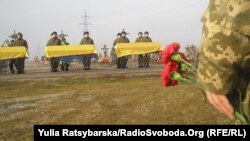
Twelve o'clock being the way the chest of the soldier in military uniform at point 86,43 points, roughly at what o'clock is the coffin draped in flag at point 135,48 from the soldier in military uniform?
The coffin draped in flag is roughly at 9 o'clock from the soldier in military uniform.

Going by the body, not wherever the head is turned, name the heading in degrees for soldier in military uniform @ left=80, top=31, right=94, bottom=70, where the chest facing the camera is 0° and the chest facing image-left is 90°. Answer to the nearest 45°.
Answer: approximately 0°

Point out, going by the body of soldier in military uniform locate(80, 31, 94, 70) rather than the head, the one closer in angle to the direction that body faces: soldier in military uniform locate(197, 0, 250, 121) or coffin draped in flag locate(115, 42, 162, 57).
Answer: the soldier in military uniform

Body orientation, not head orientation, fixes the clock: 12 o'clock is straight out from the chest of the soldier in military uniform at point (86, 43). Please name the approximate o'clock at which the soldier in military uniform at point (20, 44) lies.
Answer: the soldier in military uniform at point (20, 44) is roughly at 3 o'clock from the soldier in military uniform at point (86, 43).

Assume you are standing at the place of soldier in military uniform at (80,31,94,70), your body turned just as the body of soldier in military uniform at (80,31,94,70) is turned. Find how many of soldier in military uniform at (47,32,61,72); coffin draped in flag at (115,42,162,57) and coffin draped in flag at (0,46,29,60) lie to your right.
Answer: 2

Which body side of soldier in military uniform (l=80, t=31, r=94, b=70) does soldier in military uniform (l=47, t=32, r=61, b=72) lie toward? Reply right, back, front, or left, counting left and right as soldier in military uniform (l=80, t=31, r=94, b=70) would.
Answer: right

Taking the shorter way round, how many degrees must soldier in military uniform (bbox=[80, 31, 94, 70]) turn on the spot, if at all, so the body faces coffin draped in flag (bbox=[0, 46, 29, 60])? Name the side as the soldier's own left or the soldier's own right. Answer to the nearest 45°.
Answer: approximately 90° to the soldier's own right

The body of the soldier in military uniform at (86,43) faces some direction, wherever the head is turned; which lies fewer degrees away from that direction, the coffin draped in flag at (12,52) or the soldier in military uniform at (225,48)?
the soldier in military uniform
